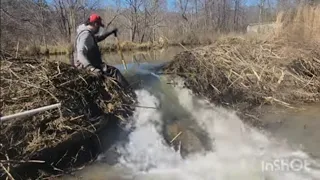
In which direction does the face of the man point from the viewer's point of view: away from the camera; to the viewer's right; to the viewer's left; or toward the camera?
to the viewer's right

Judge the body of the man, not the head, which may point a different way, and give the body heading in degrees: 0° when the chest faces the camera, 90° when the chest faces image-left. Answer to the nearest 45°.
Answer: approximately 270°
